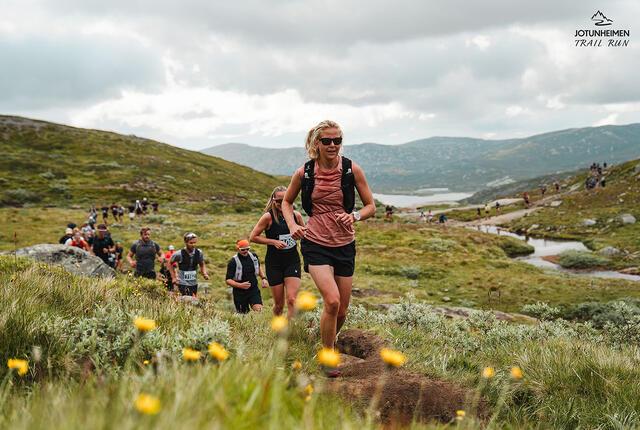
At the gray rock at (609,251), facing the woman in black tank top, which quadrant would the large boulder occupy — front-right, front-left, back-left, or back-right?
front-right

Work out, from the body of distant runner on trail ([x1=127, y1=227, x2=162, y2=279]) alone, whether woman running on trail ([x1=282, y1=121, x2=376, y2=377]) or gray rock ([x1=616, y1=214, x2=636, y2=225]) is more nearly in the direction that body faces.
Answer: the woman running on trail

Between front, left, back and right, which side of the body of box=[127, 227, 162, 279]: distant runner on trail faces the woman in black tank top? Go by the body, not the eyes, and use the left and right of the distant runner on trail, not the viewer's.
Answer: front

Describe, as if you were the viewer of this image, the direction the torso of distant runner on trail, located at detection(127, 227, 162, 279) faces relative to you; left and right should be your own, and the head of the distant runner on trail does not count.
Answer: facing the viewer

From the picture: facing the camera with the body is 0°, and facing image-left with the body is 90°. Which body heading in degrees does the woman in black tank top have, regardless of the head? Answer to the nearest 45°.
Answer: approximately 315°

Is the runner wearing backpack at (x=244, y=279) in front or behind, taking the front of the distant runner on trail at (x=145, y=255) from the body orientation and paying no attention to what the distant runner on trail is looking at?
in front

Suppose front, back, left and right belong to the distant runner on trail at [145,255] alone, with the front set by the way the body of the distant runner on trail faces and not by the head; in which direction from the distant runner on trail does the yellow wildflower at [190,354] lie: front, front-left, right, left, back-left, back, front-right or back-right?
front

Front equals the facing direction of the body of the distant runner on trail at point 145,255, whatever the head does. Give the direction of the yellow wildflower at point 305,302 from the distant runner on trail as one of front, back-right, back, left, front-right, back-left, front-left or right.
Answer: front

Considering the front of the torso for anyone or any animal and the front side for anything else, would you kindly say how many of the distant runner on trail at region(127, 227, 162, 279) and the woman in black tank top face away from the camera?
0

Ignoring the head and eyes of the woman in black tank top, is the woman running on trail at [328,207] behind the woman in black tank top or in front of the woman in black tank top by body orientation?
in front
